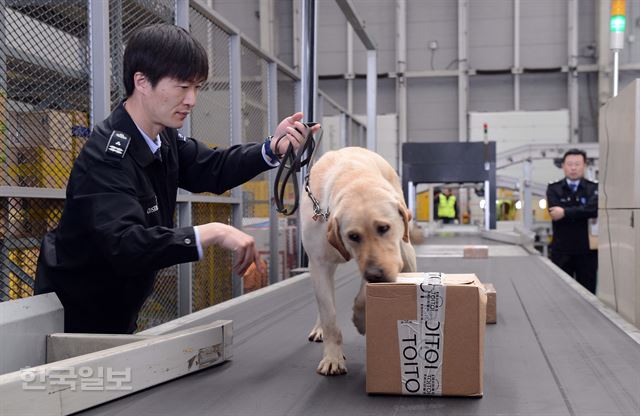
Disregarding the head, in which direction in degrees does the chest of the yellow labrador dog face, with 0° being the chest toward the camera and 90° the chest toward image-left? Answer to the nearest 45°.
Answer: approximately 0°

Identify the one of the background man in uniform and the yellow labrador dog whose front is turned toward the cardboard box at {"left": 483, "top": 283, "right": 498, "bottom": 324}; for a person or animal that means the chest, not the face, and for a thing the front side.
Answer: the background man in uniform

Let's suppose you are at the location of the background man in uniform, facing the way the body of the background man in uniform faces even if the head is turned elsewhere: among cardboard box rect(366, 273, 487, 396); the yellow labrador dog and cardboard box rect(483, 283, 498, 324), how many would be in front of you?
3

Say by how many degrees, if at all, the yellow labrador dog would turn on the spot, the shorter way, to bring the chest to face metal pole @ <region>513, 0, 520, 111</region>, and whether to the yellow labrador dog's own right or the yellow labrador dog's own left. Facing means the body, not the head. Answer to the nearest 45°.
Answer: approximately 180°

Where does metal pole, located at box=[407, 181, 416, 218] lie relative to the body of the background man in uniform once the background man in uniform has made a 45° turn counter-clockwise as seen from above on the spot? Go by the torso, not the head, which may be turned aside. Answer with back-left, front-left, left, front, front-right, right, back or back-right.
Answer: back

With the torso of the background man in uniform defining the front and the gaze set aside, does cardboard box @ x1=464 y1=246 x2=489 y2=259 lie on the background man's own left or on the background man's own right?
on the background man's own right

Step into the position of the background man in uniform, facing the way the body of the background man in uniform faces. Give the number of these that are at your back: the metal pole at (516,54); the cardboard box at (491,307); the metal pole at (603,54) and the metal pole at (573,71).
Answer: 3

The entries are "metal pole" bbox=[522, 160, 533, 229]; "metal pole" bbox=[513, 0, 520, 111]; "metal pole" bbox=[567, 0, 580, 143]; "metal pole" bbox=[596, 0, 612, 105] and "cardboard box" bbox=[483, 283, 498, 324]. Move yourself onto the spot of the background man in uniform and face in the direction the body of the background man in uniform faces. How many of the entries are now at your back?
4

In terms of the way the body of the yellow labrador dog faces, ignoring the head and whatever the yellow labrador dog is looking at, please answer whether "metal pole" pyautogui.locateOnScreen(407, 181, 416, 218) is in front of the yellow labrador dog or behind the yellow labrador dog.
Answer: behind

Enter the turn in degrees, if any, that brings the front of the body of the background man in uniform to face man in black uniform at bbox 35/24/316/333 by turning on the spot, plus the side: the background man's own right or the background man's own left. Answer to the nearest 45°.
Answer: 0° — they already face them

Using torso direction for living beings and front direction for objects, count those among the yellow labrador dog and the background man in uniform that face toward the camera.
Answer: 2

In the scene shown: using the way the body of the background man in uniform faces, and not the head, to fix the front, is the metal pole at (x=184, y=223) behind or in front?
in front

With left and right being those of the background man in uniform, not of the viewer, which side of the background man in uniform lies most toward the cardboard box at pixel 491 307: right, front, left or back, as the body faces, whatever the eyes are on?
front
